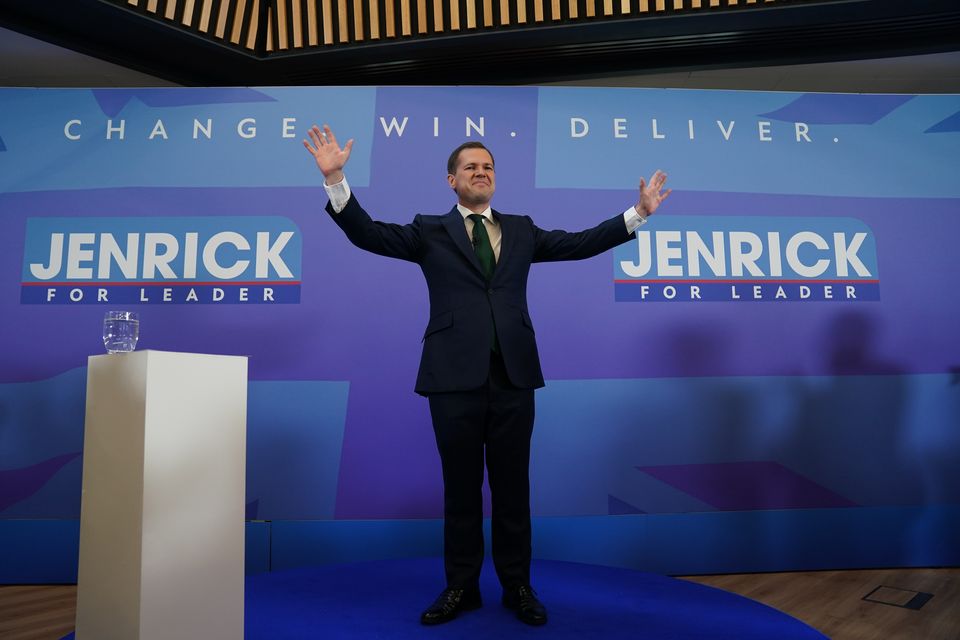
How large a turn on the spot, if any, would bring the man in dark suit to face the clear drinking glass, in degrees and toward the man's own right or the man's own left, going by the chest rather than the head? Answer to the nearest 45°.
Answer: approximately 90° to the man's own right

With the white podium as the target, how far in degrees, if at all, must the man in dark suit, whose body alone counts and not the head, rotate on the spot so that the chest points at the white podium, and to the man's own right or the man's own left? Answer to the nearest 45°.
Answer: approximately 45° to the man's own right

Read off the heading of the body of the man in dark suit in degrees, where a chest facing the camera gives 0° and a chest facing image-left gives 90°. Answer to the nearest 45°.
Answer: approximately 0°
